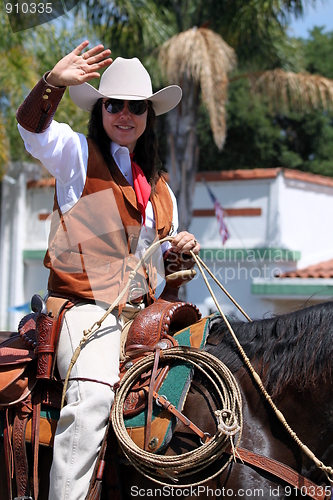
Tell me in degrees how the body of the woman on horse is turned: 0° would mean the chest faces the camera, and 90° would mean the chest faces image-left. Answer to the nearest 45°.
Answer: approximately 315°

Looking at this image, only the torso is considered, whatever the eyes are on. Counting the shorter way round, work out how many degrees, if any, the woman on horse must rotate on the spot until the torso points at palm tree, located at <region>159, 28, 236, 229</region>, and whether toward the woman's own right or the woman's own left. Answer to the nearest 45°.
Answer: approximately 135° to the woman's own left

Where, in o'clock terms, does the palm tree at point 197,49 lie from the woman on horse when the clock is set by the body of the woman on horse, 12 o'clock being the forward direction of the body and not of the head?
The palm tree is roughly at 8 o'clock from the woman on horse.
